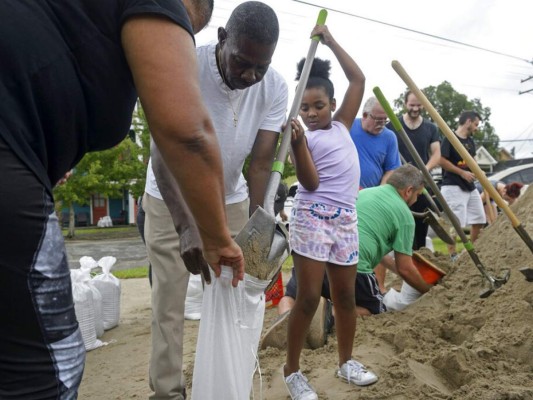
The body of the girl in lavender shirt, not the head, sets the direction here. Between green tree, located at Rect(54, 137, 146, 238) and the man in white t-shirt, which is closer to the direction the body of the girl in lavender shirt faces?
the man in white t-shirt

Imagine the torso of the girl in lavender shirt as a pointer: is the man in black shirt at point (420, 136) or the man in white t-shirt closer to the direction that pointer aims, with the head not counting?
the man in white t-shirt

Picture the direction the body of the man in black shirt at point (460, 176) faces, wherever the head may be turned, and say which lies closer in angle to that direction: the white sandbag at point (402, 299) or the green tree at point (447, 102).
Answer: the white sandbag

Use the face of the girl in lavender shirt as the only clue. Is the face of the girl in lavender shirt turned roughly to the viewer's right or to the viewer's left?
to the viewer's left

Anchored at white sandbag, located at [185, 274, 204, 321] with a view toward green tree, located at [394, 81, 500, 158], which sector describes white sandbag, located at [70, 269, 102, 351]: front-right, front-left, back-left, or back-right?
back-left

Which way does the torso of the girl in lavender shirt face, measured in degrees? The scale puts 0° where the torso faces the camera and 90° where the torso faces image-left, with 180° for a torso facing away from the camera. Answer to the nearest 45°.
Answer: approximately 0°
